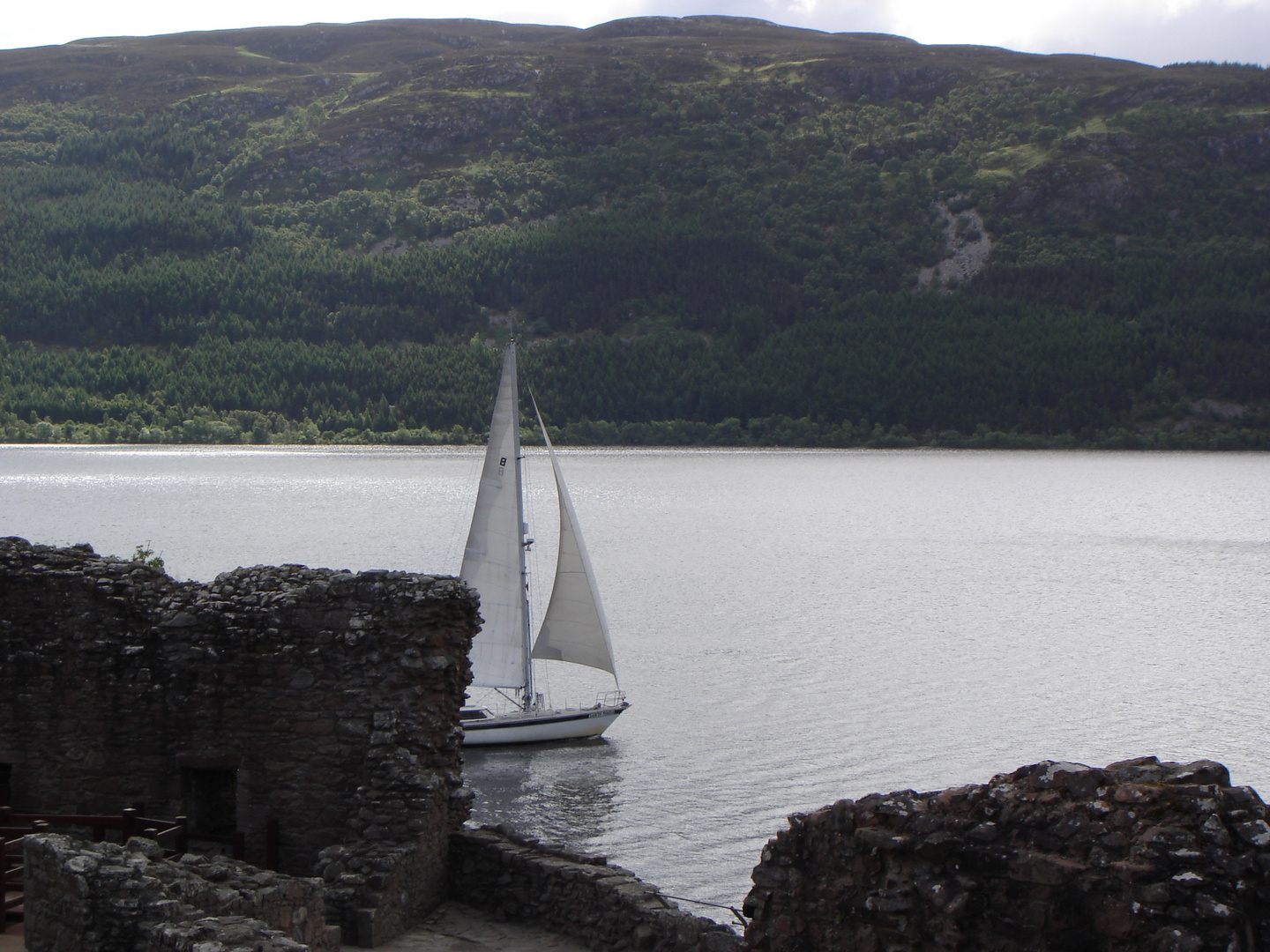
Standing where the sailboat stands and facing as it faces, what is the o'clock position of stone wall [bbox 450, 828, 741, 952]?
The stone wall is roughly at 3 o'clock from the sailboat.

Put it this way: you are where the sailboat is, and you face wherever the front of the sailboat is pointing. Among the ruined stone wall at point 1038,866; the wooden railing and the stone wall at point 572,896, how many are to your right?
3

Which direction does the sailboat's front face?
to the viewer's right

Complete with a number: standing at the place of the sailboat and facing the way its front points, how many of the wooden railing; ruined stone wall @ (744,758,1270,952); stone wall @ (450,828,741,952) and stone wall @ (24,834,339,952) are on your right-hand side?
4

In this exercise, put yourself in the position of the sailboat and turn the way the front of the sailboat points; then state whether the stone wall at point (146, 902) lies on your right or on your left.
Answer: on your right

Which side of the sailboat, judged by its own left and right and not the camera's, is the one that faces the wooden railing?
right

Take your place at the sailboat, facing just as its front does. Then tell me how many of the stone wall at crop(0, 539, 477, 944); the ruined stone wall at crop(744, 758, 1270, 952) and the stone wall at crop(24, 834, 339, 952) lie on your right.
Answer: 3

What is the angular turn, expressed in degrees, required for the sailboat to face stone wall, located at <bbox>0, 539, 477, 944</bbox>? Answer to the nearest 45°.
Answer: approximately 90° to its right
